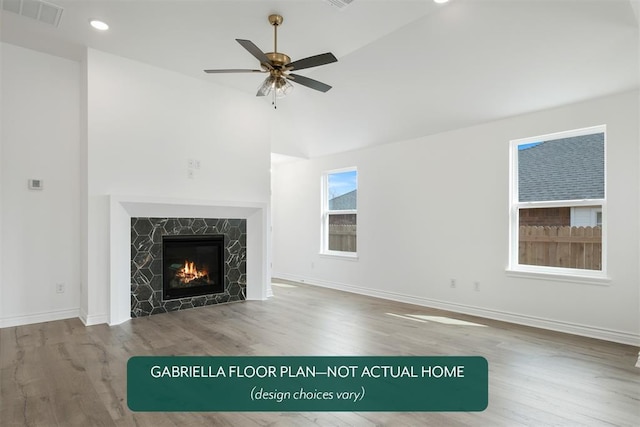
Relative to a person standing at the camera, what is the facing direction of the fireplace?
facing the viewer and to the right of the viewer

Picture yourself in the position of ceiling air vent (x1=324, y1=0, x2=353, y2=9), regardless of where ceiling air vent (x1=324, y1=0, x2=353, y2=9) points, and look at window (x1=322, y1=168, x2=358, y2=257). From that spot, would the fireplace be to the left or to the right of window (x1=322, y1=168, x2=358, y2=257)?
left

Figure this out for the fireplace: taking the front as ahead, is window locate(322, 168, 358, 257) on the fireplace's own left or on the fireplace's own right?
on the fireplace's own left

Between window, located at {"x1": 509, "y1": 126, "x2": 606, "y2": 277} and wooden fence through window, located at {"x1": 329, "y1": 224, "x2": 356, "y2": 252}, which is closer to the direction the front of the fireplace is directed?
the window

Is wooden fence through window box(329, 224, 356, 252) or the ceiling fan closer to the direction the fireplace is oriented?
the ceiling fan

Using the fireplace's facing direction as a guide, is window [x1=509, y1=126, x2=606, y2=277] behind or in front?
in front
